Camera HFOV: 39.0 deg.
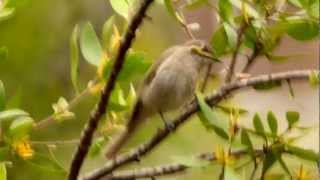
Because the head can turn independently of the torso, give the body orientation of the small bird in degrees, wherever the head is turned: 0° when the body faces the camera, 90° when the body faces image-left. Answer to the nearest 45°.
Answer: approximately 270°
